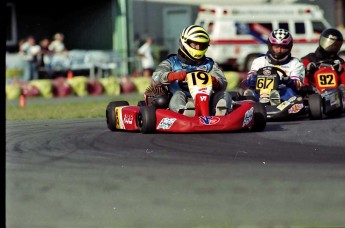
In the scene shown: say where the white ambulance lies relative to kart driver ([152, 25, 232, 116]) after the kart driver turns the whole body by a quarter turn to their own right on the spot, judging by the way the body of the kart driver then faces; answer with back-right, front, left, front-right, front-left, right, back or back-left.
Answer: back-right

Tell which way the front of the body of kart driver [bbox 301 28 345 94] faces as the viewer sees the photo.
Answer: toward the camera

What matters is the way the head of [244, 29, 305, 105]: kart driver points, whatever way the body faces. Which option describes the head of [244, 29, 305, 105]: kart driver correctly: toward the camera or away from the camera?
toward the camera

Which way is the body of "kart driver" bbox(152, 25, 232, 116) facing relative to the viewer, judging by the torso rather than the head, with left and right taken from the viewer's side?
facing the viewer and to the right of the viewer

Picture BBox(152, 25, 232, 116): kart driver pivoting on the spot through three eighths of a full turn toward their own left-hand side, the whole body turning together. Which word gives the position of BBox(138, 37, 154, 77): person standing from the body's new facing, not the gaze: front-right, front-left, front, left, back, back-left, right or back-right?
front

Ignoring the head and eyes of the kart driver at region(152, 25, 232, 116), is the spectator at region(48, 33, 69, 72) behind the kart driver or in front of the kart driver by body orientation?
behind

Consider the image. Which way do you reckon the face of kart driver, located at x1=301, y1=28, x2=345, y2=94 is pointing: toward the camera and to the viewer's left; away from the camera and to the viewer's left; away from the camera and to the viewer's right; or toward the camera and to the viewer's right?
toward the camera and to the viewer's left
